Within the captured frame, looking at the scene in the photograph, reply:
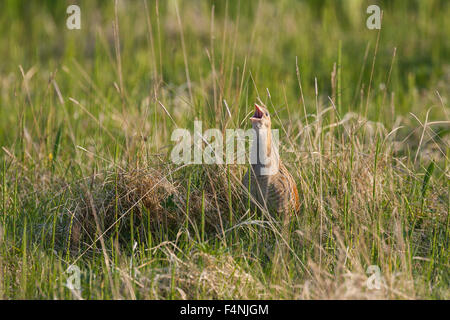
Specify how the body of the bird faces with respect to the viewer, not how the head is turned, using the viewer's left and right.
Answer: facing the viewer and to the left of the viewer
